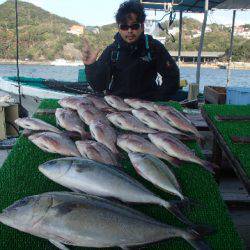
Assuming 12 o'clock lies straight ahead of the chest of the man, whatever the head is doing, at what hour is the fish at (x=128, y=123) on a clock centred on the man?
The fish is roughly at 12 o'clock from the man.

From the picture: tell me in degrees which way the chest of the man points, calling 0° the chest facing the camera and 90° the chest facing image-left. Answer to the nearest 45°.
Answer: approximately 0°

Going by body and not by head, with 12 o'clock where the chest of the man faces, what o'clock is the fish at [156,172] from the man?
The fish is roughly at 12 o'clock from the man.
